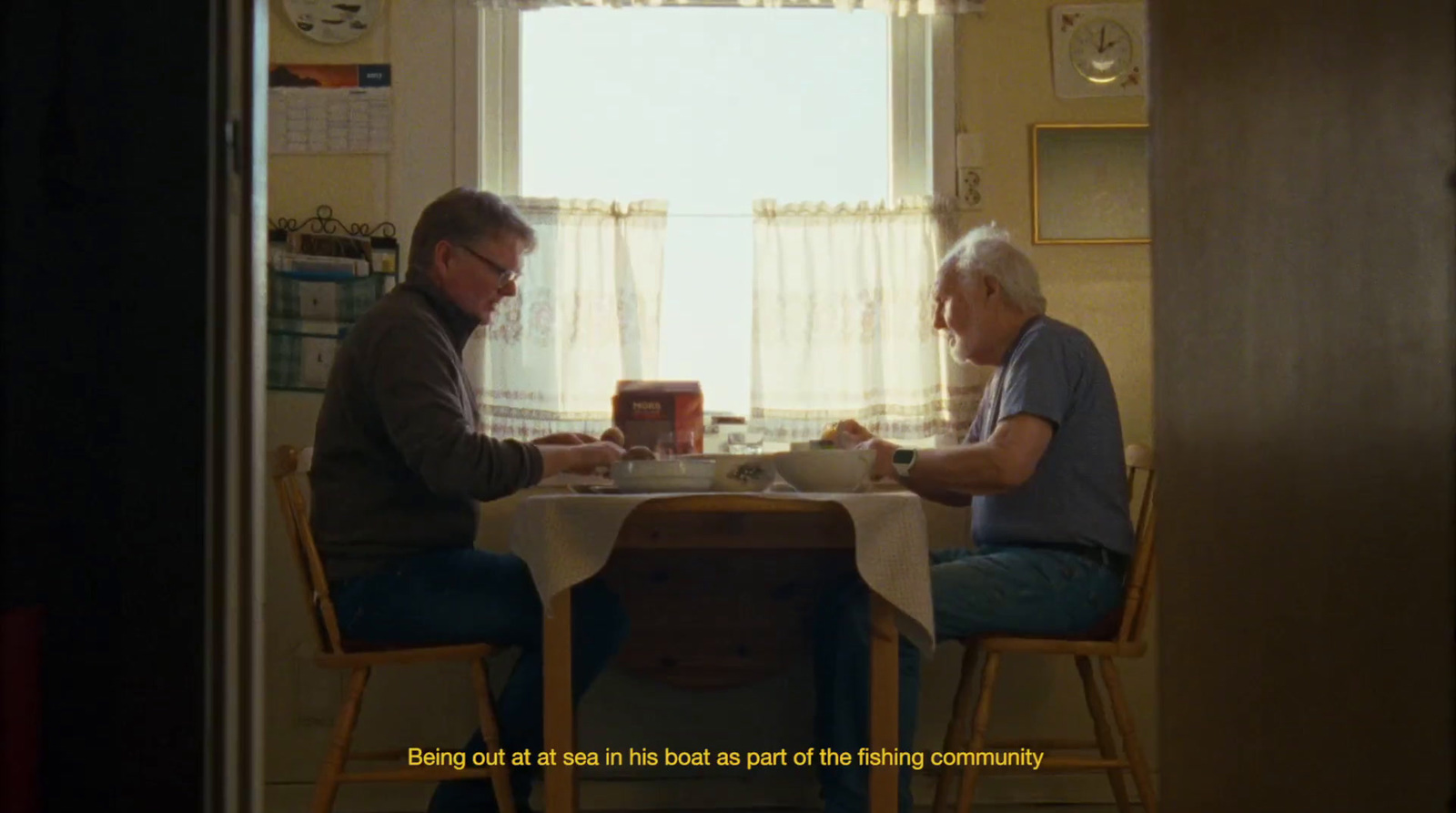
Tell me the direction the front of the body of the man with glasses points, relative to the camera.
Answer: to the viewer's right

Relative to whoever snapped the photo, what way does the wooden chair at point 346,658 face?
facing to the right of the viewer

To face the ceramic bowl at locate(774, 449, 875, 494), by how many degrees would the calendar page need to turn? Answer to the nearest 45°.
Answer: approximately 45° to its left

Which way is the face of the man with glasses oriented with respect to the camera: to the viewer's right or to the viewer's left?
to the viewer's right

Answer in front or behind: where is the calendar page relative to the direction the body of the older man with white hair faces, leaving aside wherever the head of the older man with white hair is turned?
in front

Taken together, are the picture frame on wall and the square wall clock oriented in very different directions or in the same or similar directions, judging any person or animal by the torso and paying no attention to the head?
same or similar directions

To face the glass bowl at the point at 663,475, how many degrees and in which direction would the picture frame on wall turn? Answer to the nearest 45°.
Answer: approximately 45° to its right

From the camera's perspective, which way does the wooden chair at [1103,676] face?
to the viewer's left

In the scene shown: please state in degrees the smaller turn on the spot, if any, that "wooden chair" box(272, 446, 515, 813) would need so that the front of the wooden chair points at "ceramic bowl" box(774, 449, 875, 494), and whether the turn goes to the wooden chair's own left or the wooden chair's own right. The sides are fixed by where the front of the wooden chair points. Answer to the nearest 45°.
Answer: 0° — it already faces it

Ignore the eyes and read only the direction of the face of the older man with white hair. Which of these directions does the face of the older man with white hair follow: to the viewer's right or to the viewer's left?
to the viewer's left

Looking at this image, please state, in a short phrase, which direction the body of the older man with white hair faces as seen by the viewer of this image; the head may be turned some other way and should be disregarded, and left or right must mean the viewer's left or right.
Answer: facing to the left of the viewer

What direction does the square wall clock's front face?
toward the camera

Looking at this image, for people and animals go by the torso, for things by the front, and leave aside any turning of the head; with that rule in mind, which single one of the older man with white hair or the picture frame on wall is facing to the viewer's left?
the older man with white hair

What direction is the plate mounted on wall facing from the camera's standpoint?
toward the camera

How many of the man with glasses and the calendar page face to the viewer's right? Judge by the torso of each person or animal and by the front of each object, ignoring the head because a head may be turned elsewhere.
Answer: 1
